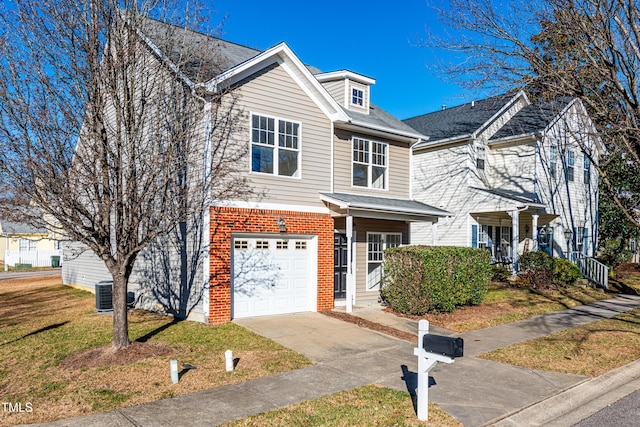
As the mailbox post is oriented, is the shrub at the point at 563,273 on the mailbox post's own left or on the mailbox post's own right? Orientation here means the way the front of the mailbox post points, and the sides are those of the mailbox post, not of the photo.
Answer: on the mailbox post's own left

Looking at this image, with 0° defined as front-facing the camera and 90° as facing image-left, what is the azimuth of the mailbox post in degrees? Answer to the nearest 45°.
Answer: approximately 315°

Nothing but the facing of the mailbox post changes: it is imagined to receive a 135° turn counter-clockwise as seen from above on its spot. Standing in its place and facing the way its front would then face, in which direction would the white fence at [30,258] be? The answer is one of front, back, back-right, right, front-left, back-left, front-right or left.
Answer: front-left

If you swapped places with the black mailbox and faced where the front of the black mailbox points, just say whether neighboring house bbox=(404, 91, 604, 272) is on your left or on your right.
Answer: on your left

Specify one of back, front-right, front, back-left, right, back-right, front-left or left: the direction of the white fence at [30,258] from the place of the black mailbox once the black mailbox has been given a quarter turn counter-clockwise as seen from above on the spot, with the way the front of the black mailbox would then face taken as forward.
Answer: left

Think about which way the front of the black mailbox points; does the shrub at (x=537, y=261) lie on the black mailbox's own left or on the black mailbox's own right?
on the black mailbox's own left

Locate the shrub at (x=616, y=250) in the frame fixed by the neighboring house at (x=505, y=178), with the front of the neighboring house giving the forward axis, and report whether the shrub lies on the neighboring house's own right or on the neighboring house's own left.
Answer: on the neighboring house's own left

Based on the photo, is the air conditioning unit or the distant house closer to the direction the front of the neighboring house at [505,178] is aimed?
the air conditioning unit

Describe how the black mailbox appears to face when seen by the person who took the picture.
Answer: facing the viewer and to the right of the viewer
